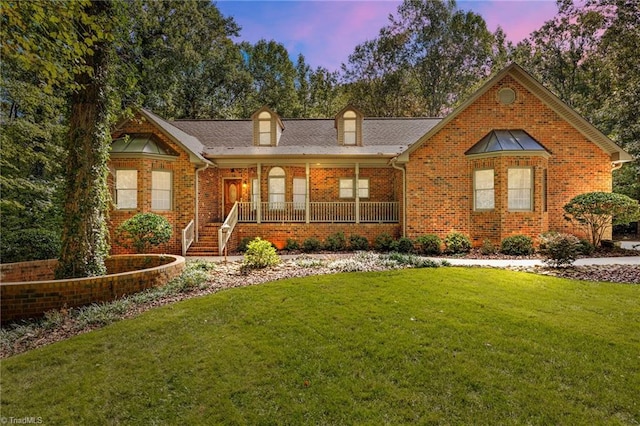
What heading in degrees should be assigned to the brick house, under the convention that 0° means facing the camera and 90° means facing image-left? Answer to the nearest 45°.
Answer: approximately 0°

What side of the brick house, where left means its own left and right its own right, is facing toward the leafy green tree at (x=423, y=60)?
back

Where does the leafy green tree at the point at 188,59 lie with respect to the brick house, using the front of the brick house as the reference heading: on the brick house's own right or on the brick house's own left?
on the brick house's own right

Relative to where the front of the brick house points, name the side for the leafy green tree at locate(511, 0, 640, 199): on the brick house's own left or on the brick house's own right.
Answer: on the brick house's own left
